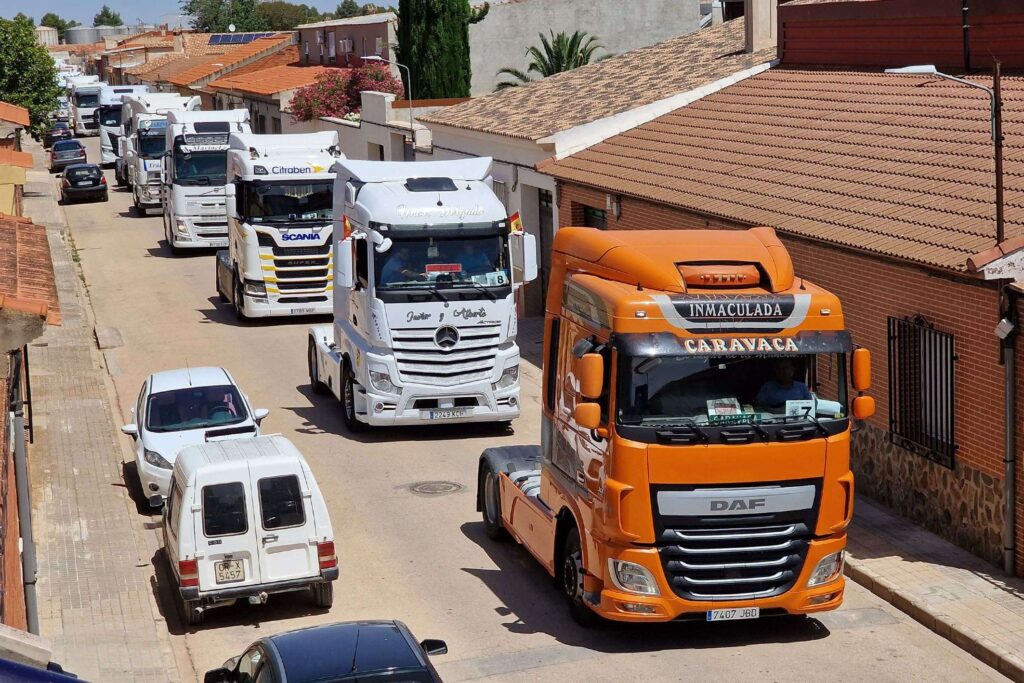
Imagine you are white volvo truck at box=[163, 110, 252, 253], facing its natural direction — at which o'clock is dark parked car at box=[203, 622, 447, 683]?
The dark parked car is roughly at 12 o'clock from the white volvo truck.

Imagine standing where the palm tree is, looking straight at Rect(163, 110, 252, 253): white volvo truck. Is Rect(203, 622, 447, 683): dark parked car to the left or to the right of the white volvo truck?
left

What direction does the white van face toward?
away from the camera

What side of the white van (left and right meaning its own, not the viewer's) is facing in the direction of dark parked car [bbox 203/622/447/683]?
back

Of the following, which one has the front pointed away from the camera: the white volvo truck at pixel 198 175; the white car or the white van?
the white van

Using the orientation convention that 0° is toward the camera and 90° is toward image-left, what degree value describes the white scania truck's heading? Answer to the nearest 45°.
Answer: approximately 0°

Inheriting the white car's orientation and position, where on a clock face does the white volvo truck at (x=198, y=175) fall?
The white volvo truck is roughly at 6 o'clock from the white car.

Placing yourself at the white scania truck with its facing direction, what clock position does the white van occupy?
The white van is roughly at 12 o'clock from the white scania truck.

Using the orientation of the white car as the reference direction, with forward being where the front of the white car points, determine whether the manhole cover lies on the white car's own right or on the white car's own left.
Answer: on the white car's own left

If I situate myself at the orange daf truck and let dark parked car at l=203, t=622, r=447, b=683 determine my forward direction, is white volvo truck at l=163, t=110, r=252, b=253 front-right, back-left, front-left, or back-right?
back-right

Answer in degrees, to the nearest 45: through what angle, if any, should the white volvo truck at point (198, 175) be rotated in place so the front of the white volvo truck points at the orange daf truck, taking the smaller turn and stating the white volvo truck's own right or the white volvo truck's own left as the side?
0° — it already faces it

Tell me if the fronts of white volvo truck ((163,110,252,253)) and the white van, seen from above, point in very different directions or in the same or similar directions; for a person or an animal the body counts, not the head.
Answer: very different directions

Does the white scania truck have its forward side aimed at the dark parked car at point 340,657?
yes

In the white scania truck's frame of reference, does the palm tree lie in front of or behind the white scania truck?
behind

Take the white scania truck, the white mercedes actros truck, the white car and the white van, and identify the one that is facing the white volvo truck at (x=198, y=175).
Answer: the white van
